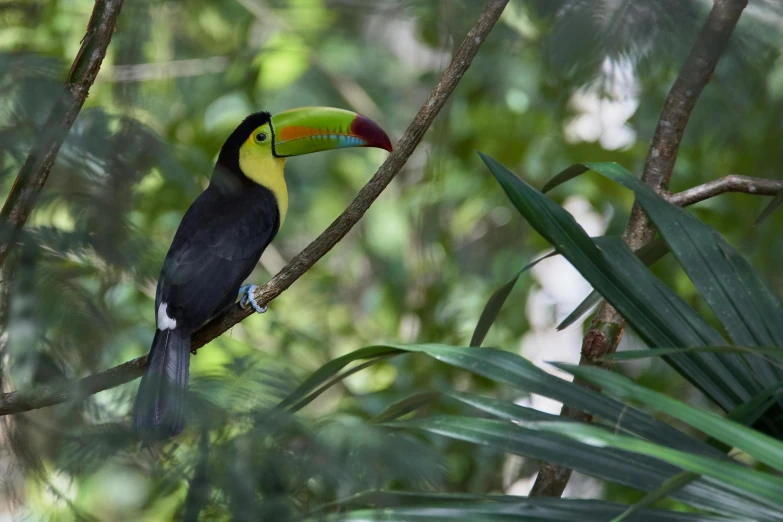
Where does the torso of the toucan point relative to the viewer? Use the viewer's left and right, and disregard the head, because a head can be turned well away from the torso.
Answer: facing to the right of the viewer

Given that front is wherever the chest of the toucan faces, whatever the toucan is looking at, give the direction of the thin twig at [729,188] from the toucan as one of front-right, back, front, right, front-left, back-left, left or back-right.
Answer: front-right

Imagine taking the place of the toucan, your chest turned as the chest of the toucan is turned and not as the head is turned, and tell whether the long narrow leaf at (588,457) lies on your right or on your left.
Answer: on your right

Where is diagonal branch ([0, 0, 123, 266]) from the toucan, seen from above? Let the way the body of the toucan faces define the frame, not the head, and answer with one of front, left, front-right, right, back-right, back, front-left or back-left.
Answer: back
